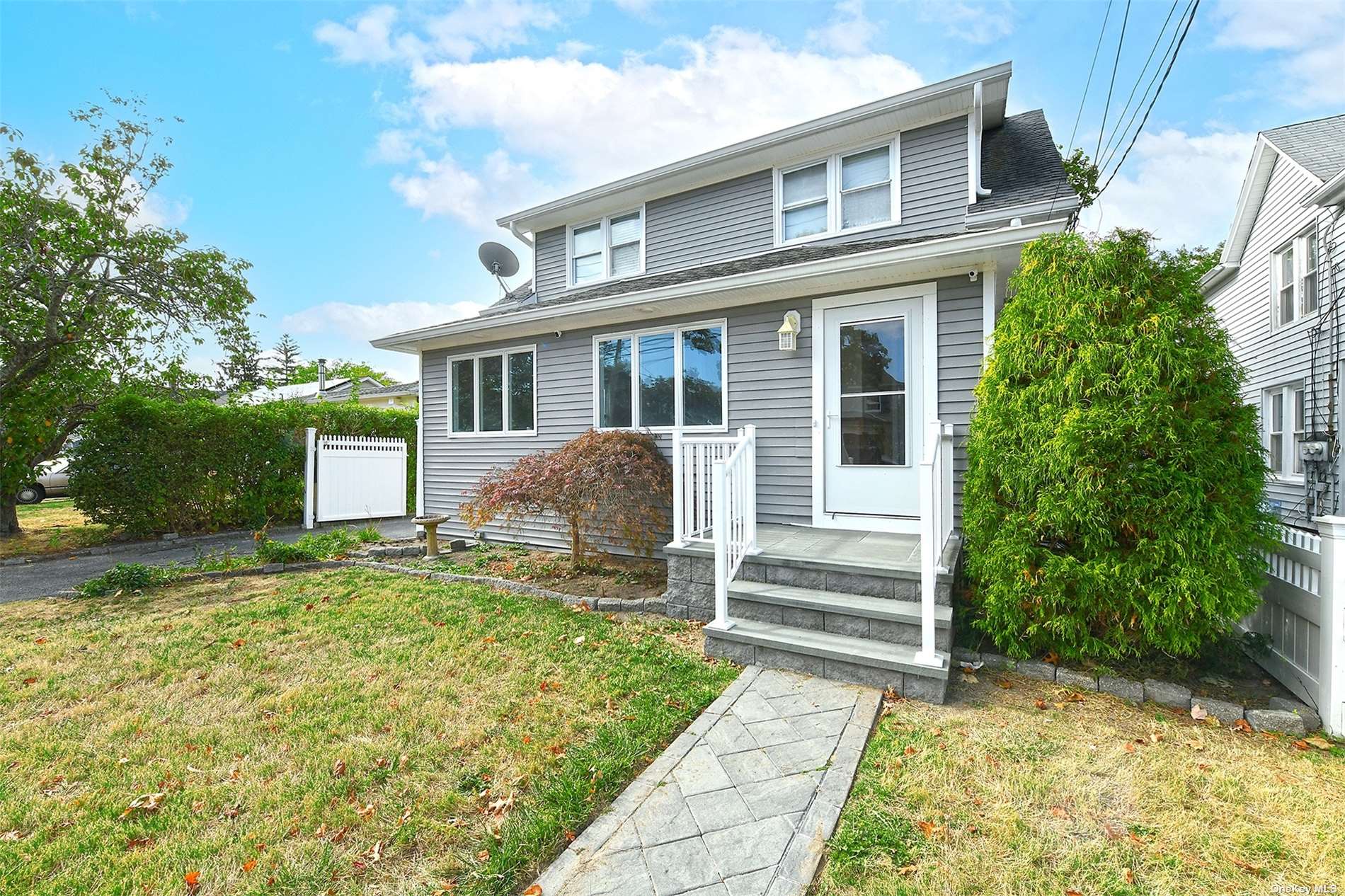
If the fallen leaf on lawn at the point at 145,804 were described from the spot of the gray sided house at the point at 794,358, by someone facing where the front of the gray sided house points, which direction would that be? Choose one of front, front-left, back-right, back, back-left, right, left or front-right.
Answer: front

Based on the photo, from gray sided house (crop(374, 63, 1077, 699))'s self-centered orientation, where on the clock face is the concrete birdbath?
The concrete birdbath is roughly at 2 o'clock from the gray sided house.

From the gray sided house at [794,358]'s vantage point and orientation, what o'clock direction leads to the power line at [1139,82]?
The power line is roughly at 8 o'clock from the gray sided house.

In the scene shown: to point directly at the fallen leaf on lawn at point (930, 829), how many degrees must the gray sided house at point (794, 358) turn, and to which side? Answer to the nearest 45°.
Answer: approximately 45° to its left

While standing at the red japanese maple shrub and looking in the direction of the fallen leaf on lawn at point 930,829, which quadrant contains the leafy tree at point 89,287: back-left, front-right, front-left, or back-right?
back-right

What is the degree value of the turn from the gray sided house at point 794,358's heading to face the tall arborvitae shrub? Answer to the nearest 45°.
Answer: approximately 90° to its left

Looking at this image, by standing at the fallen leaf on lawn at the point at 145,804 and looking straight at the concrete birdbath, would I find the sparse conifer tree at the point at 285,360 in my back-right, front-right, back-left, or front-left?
front-left

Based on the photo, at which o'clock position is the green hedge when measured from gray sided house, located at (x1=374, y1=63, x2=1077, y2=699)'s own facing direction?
The green hedge is roughly at 2 o'clock from the gray sided house.

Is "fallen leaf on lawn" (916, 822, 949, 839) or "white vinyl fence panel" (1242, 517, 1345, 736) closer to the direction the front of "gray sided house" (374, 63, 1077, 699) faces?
the fallen leaf on lawn

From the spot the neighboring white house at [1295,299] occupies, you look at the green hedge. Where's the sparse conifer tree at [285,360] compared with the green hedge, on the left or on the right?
right

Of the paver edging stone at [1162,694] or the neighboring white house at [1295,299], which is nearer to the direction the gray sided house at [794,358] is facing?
the paver edging stone

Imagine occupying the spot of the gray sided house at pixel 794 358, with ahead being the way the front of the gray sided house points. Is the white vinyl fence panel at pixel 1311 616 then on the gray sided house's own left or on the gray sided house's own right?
on the gray sided house's own left

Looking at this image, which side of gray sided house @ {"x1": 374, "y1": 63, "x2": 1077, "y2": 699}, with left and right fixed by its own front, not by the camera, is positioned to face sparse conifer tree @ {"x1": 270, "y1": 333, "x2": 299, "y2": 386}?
right

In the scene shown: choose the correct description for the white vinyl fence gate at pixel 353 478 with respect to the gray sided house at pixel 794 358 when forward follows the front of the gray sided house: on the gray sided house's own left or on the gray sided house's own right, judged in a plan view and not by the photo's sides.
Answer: on the gray sided house's own right

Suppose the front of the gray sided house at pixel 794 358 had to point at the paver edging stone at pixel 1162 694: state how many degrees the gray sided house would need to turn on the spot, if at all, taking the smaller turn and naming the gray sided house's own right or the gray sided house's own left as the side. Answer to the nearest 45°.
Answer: approximately 90° to the gray sided house's own left
